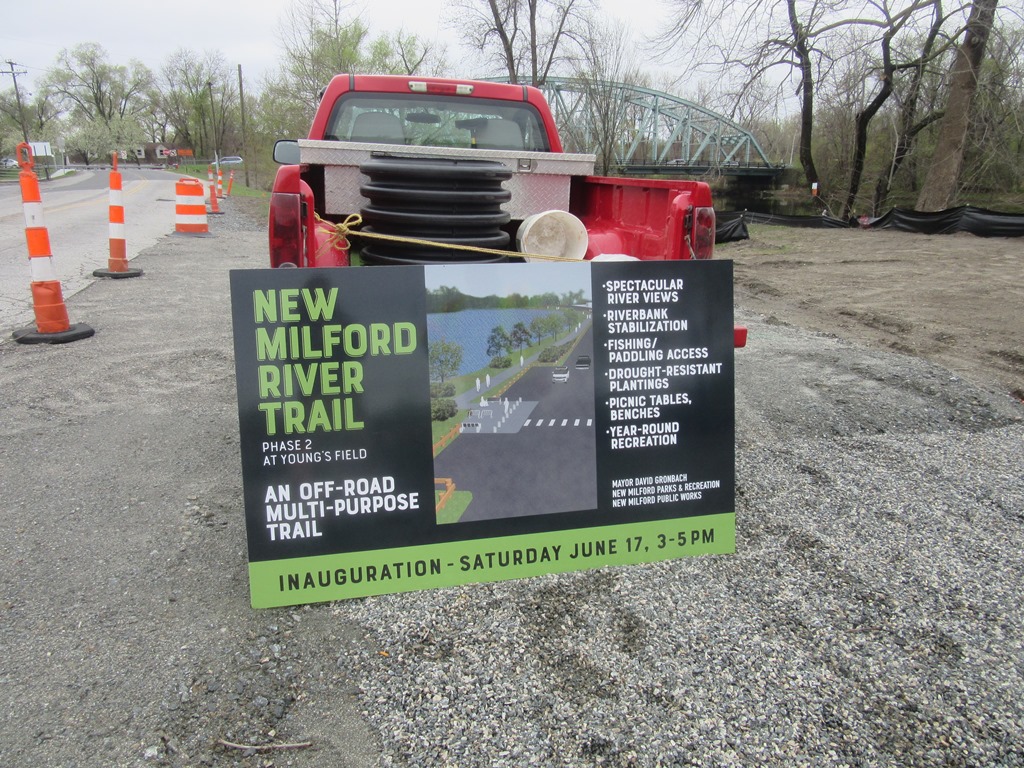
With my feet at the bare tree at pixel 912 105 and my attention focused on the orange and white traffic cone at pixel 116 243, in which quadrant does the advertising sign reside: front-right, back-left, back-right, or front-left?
front-left

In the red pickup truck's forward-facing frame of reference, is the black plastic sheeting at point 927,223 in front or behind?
in front

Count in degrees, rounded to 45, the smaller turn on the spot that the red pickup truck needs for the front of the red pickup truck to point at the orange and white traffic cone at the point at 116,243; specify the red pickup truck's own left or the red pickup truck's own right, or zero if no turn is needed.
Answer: approximately 45° to the red pickup truck's own left

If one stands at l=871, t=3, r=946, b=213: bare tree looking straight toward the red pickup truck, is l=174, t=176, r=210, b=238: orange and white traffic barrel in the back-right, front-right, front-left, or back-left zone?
front-right

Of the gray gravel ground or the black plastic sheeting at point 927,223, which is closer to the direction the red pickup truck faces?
the black plastic sheeting

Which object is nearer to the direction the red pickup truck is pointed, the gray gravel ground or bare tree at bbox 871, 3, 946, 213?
the bare tree

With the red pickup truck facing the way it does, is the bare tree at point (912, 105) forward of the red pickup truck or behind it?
forward

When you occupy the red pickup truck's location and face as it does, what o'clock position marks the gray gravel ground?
The gray gravel ground is roughly at 5 o'clock from the red pickup truck.

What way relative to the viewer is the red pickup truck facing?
away from the camera

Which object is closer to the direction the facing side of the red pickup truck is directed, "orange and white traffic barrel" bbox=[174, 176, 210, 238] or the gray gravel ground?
the orange and white traffic barrel
